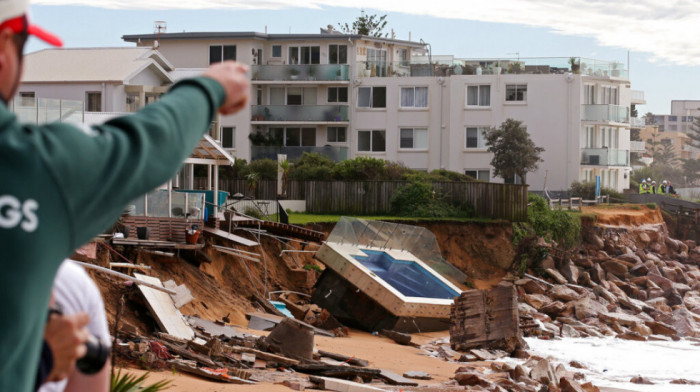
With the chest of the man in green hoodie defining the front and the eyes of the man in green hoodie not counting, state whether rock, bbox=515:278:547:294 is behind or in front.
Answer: in front

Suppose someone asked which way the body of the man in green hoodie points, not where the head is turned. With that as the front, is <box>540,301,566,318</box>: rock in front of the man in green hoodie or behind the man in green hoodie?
in front

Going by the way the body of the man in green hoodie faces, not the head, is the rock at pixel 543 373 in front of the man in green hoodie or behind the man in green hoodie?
in front

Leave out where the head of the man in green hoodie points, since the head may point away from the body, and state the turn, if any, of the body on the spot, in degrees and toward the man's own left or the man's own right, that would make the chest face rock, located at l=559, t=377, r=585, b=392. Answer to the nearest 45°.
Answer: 0° — they already face it

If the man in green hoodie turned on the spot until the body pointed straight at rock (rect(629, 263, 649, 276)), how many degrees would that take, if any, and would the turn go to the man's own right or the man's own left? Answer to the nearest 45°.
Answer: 0° — they already face it

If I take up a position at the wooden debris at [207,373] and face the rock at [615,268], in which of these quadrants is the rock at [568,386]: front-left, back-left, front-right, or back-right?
front-right

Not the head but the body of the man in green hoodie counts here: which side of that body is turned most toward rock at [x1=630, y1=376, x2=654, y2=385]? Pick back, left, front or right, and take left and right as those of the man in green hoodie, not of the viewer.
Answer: front

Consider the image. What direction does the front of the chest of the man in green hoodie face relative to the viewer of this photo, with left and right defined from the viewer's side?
facing away from the viewer and to the right of the viewer

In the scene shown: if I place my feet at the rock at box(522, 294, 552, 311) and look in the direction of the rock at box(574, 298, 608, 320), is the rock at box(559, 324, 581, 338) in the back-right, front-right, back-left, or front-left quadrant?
front-right

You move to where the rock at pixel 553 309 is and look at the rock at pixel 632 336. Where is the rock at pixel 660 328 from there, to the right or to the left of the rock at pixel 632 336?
left

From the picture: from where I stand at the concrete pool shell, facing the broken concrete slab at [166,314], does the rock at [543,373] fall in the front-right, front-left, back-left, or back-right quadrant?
front-left
